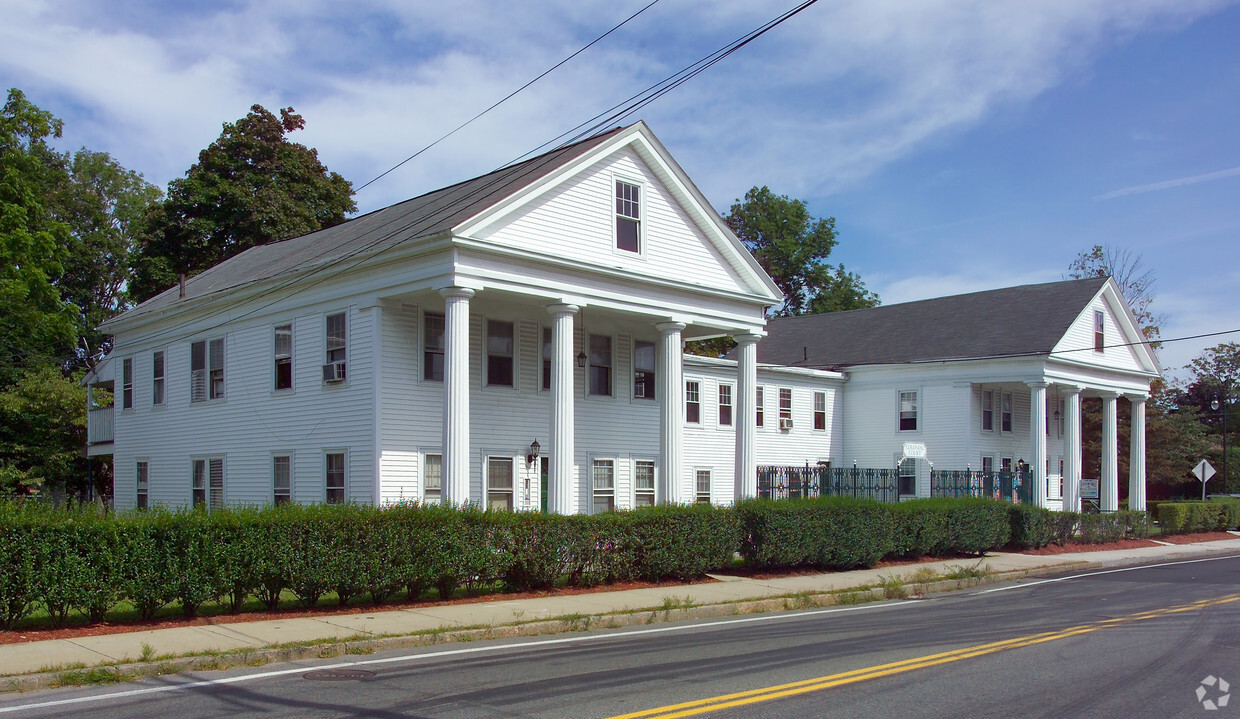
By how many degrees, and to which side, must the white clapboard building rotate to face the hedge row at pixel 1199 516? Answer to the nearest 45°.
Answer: approximately 90° to its left

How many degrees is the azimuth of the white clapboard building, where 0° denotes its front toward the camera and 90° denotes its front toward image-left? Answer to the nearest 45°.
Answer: approximately 315°

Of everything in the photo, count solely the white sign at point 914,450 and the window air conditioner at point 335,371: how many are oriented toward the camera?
1

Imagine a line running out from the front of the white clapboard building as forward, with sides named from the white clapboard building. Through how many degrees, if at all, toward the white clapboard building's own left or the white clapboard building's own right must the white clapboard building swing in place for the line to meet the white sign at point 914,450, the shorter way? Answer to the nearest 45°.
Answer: approximately 90° to the white clapboard building's own left
